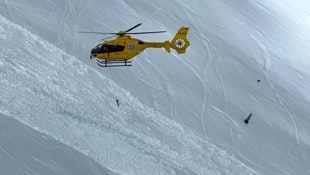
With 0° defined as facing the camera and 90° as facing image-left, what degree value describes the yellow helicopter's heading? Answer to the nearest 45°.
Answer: approximately 90°
